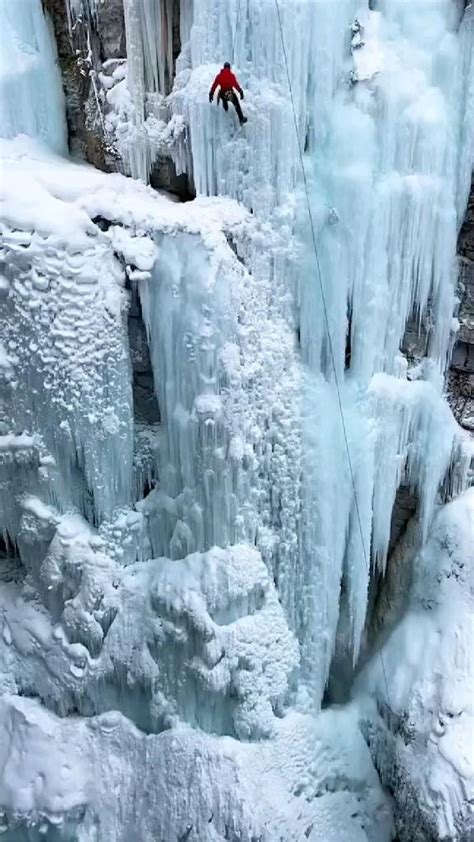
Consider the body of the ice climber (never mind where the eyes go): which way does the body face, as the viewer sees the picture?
away from the camera
